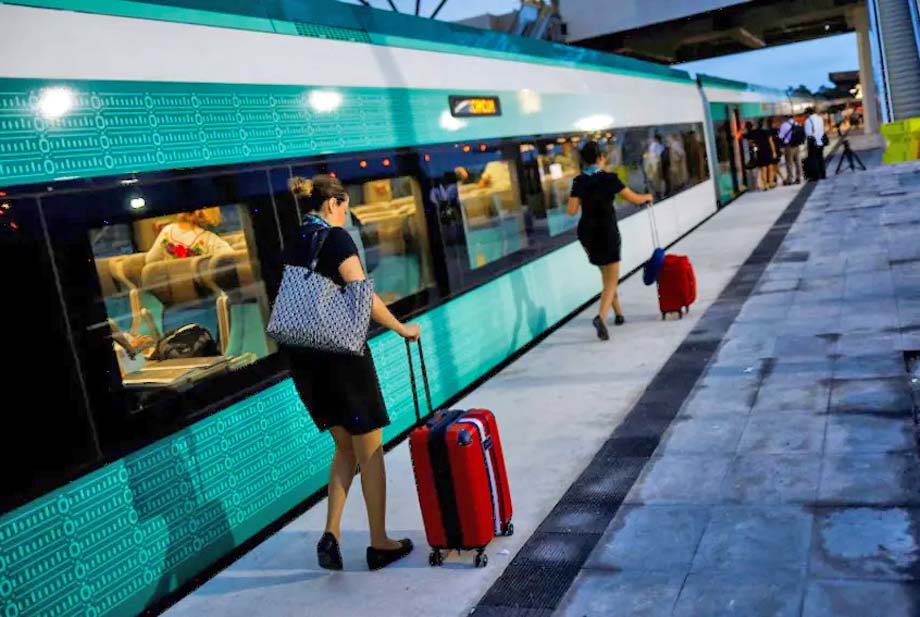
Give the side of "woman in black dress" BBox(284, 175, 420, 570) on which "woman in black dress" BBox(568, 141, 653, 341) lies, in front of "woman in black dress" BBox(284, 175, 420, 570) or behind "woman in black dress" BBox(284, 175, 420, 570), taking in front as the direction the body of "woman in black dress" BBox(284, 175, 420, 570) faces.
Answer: in front

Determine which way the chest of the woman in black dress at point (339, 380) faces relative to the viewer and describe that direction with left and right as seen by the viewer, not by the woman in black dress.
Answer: facing away from the viewer and to the right of the viewer

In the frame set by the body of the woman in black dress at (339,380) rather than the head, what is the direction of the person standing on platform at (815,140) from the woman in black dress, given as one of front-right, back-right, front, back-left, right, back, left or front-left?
front
